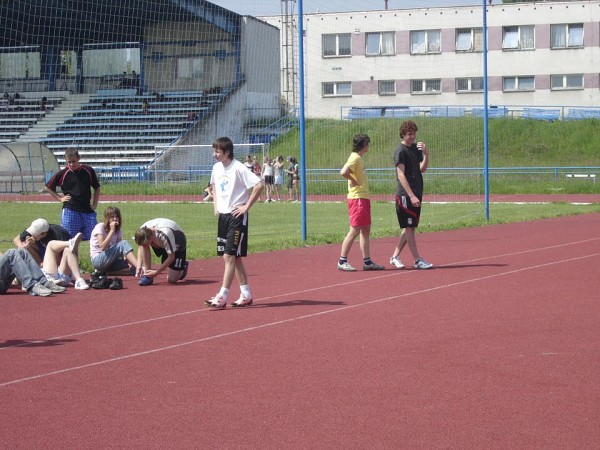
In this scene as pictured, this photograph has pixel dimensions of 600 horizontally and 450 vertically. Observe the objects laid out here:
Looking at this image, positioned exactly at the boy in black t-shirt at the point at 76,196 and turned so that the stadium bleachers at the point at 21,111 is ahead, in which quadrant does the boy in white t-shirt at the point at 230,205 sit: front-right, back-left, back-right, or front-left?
back-right

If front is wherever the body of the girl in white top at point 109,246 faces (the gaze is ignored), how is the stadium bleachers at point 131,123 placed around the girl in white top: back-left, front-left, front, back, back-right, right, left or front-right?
back-left

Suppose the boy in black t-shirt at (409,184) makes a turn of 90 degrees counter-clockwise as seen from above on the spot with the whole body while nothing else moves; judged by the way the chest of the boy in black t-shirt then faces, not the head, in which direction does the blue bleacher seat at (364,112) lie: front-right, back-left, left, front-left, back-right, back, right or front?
front-left

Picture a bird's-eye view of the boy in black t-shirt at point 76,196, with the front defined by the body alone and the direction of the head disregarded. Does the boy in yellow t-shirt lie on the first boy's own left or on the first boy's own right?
on the first boy's own left

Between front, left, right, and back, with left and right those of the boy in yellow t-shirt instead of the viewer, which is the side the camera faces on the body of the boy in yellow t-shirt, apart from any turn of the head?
right

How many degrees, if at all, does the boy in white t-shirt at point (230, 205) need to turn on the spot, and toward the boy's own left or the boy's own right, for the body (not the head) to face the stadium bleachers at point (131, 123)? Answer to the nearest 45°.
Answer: approximately 135° to the boy's own right

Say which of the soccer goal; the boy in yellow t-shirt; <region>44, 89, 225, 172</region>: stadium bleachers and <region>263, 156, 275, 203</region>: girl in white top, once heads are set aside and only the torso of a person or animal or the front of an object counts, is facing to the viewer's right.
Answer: the boy in yellow t-shirt

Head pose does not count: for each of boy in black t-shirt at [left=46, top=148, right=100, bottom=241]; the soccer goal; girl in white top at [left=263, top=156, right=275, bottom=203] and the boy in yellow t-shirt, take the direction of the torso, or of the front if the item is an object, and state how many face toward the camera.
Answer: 3

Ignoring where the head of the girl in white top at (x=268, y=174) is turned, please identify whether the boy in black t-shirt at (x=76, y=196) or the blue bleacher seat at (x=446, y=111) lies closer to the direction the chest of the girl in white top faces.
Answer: the boy in black t-shirt

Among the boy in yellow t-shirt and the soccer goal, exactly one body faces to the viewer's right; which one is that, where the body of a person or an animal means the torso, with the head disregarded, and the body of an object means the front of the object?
the boy in yellow t-shirt

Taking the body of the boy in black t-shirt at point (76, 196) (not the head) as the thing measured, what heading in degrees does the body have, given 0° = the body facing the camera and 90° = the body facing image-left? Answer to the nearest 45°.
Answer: approximately 0°

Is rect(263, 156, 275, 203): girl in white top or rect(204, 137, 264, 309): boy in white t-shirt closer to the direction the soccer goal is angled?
the boy in white t-shirt
